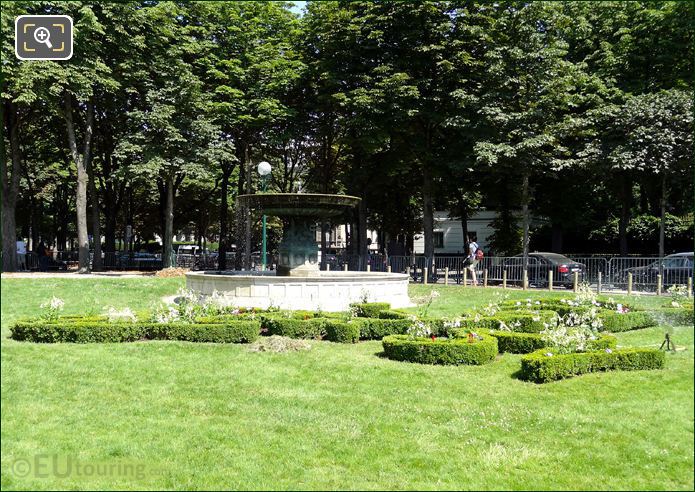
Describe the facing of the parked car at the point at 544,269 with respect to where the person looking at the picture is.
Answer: facing away from the viewer and to the left of the viewer

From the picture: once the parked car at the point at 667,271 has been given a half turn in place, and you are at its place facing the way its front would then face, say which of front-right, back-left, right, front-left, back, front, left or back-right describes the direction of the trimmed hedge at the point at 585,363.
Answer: right

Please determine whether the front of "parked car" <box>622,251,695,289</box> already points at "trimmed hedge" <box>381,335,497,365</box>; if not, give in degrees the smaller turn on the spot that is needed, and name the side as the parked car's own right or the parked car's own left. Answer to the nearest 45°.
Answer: approximately 90° to the parked car's own left

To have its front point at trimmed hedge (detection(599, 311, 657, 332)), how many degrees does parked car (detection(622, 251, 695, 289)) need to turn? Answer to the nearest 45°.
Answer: approximately 90° to its left

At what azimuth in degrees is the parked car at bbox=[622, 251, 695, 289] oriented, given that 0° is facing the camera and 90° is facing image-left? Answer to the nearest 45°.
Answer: approximately 90°

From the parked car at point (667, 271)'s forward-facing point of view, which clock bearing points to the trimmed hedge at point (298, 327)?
The trimmed hedge is roughly at 10 o'clock from the parked car.

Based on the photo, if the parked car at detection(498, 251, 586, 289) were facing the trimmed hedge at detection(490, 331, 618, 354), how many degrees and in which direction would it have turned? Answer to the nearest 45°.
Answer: approximately 135° to its left

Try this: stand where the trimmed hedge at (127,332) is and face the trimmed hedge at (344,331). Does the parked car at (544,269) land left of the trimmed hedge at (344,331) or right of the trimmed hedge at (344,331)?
left

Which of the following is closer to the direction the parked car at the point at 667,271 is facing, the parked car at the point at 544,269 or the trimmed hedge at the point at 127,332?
the parked car
